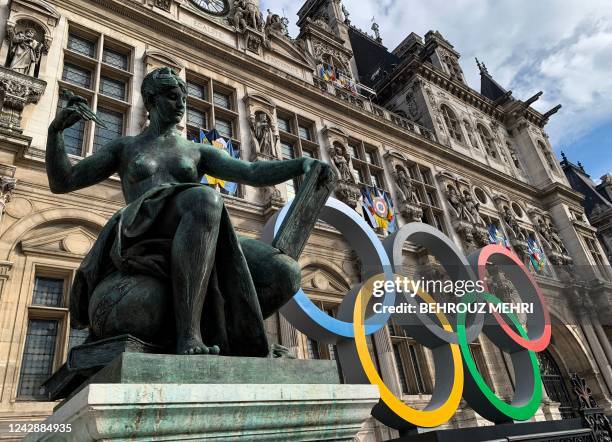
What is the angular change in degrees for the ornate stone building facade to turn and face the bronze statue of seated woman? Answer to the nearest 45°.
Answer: approximately 45° to its right

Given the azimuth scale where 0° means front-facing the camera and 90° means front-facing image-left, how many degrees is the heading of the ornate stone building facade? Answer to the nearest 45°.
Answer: approximately 315°

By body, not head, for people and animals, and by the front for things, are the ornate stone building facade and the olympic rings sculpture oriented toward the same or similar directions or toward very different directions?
same or similar directions

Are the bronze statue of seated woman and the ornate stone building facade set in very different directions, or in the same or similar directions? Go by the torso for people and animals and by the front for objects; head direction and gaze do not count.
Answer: same or similar directions

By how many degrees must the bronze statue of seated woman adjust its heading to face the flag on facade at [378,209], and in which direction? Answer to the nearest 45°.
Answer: approximately 90° to its left

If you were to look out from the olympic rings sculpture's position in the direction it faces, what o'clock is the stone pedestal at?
The stone pedestal is roughly at 2 o'clock from the olympic rings sculpture.

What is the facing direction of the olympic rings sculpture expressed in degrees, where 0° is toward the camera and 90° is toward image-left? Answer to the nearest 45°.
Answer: approximately 315°

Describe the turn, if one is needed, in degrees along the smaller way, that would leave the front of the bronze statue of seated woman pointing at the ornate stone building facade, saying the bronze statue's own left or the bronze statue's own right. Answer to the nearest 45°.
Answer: approximately 135° to the bronze statue's own left

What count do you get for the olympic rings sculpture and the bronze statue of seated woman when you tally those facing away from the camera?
0

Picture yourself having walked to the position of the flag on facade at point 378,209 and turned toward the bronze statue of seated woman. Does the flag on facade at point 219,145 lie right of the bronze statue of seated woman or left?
right

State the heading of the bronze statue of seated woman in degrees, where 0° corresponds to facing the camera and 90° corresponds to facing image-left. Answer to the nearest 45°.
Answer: approximately 315°
